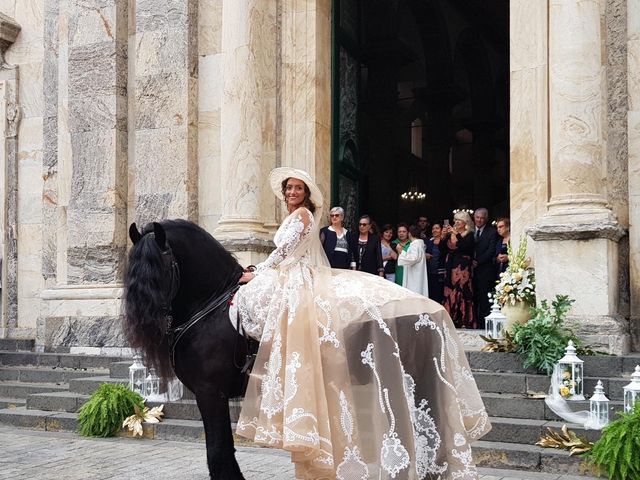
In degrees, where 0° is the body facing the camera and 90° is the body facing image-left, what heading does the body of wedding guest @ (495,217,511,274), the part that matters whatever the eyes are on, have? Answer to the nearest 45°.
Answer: approximately 45°

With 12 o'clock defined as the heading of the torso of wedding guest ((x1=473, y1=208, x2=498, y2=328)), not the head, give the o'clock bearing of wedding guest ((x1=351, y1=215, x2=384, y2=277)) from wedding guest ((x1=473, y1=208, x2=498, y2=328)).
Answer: wedding guest ((x1=351, y1=215, x2=384, y2=277)) is roughly at 2 o'clock from wedding guest ((x1=473, y1=208, x2=498, y2=328)).

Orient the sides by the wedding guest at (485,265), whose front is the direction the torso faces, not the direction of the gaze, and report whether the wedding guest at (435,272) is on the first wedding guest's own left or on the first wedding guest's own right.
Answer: on the first wedding guest's own right

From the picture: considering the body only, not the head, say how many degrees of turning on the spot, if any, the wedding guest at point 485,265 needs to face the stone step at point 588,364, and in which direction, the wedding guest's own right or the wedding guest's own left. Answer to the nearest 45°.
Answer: approximately 90° to the wedding guest's own left

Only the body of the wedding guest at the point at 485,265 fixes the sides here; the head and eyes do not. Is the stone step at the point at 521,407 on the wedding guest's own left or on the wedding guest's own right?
on the wedding guest's own left

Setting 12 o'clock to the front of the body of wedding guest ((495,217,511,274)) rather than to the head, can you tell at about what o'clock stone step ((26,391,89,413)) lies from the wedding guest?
The stone step is roughly at 1 o'clock from the wedding guest.

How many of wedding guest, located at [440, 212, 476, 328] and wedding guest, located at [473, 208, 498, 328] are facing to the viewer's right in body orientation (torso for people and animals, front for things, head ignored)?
0

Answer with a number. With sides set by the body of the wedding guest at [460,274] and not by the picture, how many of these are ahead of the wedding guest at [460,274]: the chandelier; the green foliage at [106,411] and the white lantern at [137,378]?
2

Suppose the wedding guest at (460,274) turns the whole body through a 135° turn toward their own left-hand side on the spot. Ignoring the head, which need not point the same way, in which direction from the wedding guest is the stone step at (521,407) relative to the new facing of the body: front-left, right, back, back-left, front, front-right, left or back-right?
right

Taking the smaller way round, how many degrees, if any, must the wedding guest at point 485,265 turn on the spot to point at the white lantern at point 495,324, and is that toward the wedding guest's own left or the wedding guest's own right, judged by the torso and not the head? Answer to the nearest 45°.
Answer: approximately 45° to the wedding guest's own left

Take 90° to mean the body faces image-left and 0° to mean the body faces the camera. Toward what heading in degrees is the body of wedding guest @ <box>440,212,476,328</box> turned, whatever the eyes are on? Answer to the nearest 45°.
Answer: approximately 45°
